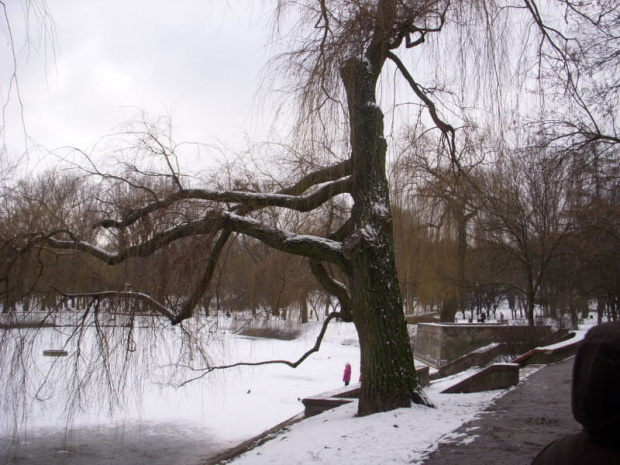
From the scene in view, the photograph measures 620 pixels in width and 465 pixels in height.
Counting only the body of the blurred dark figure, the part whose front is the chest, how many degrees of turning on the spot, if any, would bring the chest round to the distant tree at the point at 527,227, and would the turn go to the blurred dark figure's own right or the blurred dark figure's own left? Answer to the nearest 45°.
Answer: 0° — they already face it

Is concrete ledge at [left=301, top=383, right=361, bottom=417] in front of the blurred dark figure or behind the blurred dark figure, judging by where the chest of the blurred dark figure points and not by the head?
in front

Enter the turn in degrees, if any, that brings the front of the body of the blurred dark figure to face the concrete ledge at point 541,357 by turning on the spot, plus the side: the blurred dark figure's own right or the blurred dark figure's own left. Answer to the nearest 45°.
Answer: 0° — they already face it

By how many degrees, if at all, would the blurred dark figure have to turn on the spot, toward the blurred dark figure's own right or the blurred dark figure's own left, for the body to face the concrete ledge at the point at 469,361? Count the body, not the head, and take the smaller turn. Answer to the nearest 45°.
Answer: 0° — they already face it

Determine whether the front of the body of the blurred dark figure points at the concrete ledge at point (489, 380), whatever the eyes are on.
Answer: yes

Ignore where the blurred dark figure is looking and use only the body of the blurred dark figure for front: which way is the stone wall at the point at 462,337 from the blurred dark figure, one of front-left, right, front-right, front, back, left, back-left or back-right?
front

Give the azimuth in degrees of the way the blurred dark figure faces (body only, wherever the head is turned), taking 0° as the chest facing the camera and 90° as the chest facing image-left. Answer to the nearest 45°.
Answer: approximately 180°
